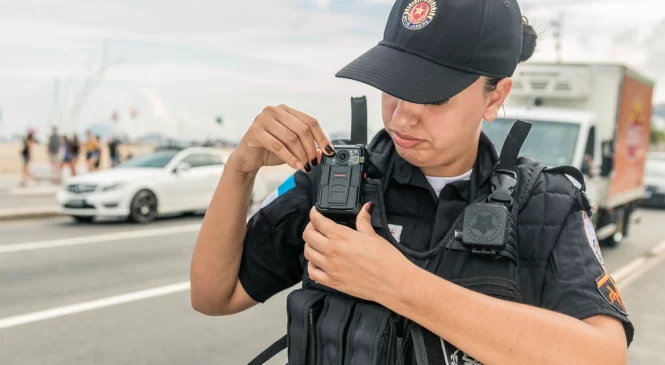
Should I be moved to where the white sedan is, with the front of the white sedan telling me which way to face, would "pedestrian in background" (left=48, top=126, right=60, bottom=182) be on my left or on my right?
on my right

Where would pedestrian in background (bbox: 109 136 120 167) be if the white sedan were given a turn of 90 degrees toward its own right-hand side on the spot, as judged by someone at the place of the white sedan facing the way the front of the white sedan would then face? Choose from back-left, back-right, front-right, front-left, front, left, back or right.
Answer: front-right

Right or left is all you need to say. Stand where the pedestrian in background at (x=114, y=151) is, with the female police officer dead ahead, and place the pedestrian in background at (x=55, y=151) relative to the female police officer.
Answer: right

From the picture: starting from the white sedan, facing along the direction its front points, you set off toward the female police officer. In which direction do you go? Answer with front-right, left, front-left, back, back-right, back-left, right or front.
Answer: front-left

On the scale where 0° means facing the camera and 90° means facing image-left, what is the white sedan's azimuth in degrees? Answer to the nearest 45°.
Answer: approximately 45°

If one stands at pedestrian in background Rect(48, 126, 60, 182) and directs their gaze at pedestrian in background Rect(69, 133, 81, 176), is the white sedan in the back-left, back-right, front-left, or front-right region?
back-right
